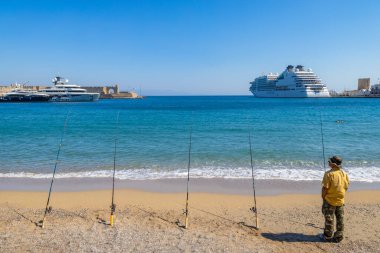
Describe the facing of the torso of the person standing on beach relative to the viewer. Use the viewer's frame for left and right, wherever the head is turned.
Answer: facing away from the viewer and to the left of the viewer
